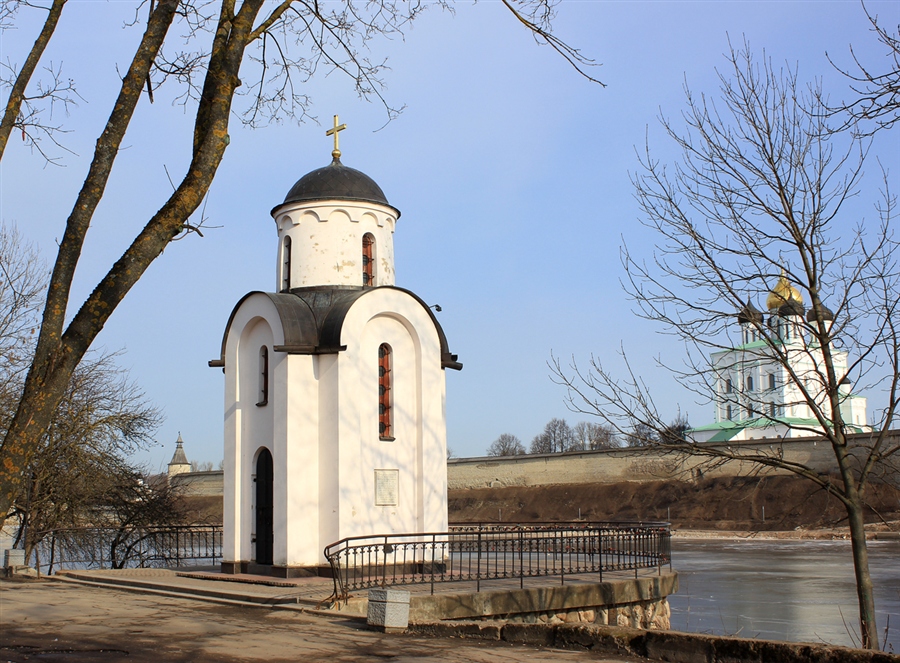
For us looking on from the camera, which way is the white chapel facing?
facing the viewer and to the left of the viewer

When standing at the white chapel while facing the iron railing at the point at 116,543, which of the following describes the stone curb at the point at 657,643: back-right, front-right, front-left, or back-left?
back-left

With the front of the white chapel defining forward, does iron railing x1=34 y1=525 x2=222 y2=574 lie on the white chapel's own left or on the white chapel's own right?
on the white chapel's own right

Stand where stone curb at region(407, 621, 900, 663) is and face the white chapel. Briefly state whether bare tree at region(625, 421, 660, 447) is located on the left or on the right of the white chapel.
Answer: right

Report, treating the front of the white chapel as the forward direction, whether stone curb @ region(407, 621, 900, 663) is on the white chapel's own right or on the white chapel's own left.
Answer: on the white chapel's own left

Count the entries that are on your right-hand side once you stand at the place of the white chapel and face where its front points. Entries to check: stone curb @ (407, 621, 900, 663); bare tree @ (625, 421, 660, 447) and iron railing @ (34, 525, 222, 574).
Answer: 1
